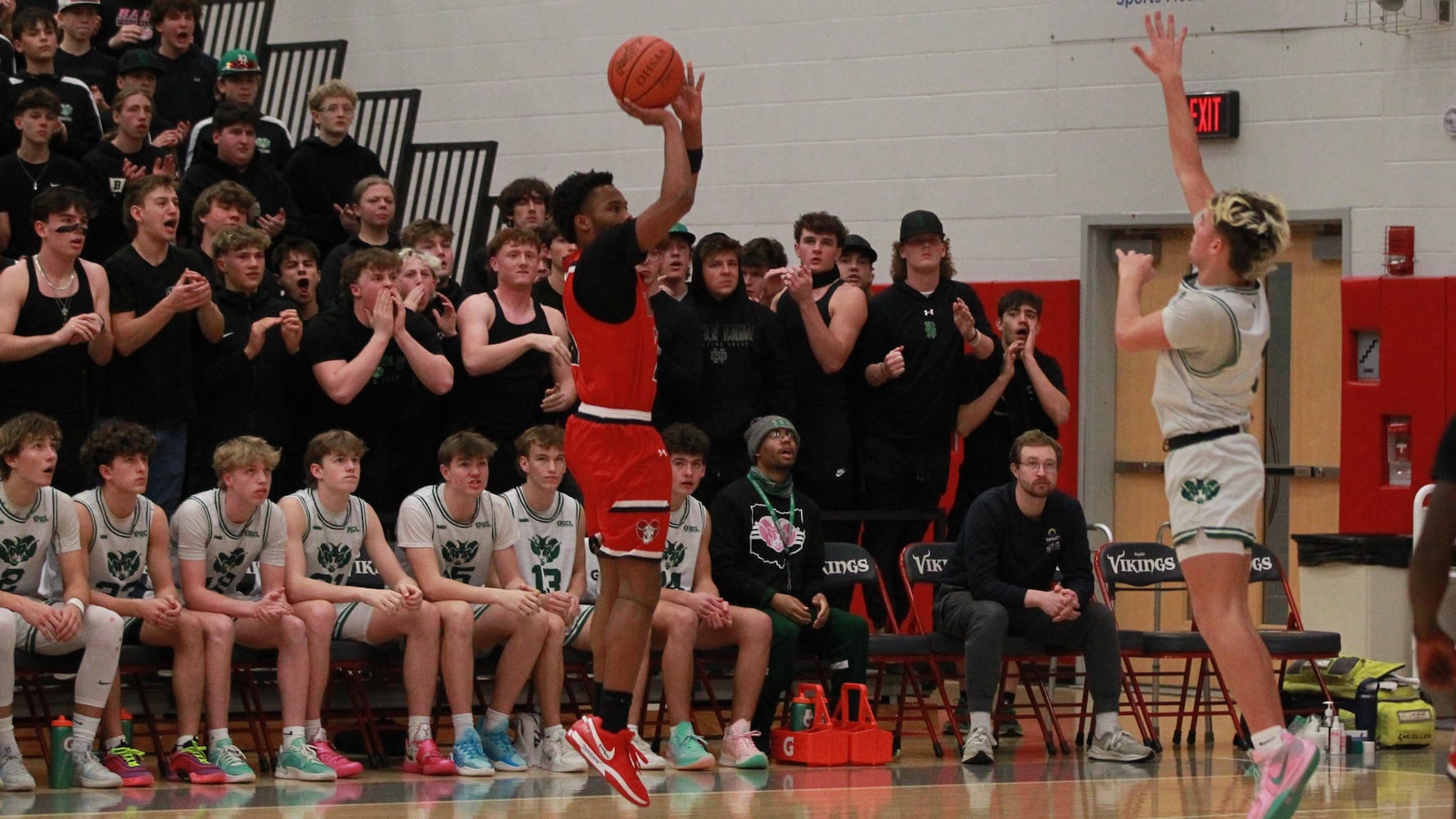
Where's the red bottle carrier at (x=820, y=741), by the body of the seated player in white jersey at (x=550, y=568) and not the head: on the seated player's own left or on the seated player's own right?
on the seated player's own left

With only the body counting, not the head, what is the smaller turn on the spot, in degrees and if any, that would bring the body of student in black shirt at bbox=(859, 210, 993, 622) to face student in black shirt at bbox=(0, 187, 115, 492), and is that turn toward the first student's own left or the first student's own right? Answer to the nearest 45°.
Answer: approximately 45° to the first student's own right

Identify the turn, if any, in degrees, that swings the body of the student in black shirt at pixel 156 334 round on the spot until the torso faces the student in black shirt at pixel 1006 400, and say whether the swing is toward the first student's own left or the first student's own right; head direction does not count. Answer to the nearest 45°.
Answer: approximately 45° to the first student's own left

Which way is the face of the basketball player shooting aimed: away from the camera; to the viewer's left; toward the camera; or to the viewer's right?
to the viewer's right

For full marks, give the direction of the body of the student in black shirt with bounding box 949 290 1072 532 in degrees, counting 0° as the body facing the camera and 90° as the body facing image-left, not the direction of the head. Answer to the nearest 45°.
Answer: approximately 0°

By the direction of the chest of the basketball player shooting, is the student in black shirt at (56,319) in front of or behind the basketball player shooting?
behind

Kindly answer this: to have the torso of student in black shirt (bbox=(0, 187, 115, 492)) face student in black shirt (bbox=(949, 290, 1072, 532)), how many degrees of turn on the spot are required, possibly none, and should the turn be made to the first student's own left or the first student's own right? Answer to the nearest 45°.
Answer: approximately 45° to the first student's own left

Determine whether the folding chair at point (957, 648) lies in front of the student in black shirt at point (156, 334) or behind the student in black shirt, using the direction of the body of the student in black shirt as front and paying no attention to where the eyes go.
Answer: in front

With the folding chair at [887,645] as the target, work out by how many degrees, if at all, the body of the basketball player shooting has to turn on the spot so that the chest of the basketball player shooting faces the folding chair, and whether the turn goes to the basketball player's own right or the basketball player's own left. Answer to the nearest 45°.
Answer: approximately 45° to the basketball player's own left

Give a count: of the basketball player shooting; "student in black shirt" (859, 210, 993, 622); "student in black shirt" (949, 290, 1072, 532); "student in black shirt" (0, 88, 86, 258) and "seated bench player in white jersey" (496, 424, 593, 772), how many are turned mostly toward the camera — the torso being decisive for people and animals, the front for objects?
4

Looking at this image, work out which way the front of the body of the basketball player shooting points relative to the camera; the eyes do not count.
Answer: to the viewer's right
